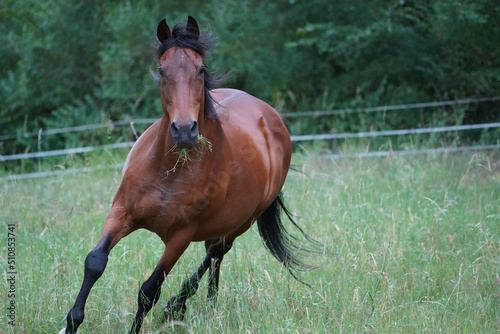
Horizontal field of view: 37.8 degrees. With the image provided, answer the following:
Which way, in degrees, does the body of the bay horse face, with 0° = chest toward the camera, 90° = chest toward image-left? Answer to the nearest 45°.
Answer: approximately 45°
